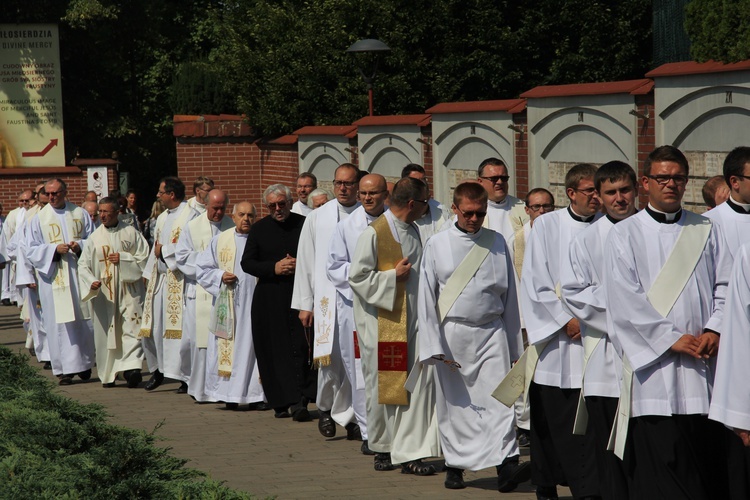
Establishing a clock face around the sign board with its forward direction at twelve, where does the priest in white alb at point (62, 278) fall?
The priest in white alb is roughly at 12 o'clock from the sign board.

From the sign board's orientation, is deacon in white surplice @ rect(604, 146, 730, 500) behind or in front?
in front

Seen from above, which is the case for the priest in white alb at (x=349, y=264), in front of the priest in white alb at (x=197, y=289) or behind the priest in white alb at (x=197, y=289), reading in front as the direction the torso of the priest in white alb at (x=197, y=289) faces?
in front

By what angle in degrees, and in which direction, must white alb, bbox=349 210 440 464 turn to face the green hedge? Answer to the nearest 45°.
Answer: approximately 90° to its right

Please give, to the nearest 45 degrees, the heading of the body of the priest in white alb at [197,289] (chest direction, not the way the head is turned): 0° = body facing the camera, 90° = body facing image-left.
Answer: approximately 315°

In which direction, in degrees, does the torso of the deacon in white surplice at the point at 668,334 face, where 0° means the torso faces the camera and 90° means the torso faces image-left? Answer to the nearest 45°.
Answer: approximately 315°

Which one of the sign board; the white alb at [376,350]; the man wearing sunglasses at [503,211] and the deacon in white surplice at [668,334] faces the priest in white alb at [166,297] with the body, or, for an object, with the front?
the sign board
